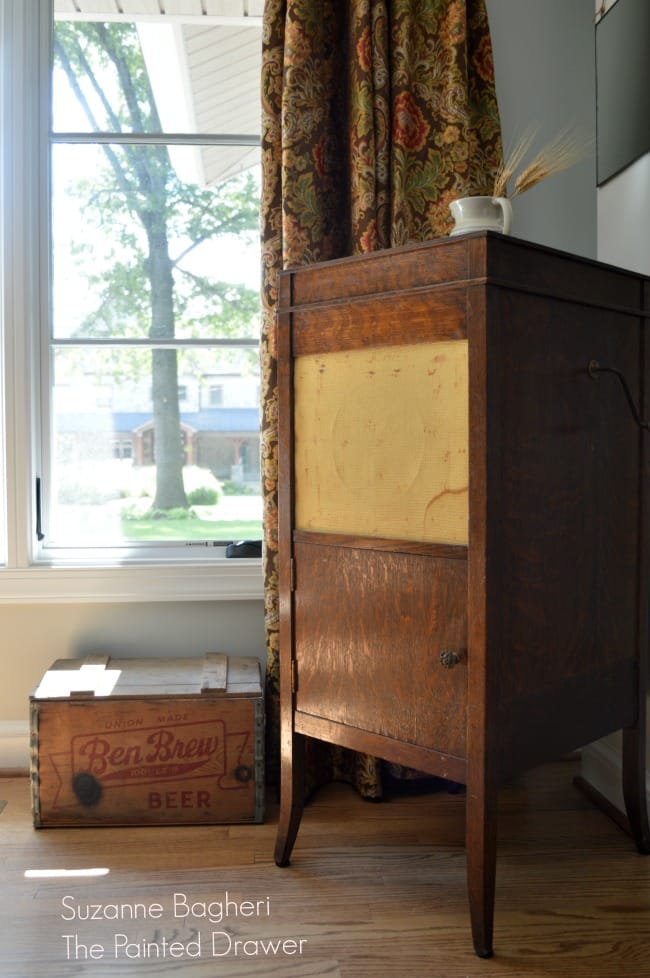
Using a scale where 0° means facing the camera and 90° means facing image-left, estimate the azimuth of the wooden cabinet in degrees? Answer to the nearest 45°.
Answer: approximately 45°

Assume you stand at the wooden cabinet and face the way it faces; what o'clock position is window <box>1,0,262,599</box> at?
The window is roughly at 3 o'clock from the wooden cabinet.

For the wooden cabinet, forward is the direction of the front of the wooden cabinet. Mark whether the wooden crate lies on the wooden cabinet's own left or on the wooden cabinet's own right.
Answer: on the wooden cabinet's own right

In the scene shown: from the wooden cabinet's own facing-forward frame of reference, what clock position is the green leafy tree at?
The green leafy tree is roughly at 3 o'clock from the wooden cabinet.
